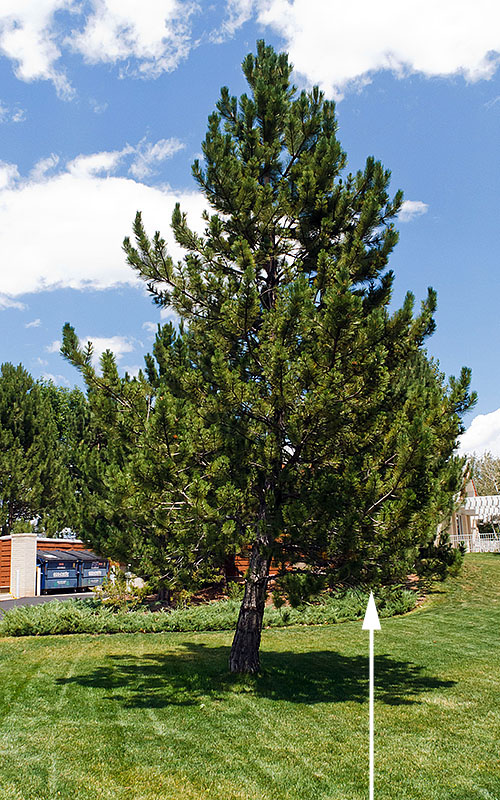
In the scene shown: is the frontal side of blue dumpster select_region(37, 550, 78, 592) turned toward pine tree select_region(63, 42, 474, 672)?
yes

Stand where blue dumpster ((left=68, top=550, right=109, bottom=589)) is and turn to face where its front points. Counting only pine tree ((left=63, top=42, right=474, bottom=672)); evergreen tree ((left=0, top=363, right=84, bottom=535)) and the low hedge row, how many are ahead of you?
2

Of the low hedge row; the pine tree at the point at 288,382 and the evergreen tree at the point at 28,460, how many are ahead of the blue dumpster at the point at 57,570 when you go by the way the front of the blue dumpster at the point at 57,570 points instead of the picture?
2

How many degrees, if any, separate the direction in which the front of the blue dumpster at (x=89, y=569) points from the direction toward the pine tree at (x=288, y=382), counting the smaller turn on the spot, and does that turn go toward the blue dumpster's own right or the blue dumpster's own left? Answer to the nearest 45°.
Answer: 0° — it already faces it

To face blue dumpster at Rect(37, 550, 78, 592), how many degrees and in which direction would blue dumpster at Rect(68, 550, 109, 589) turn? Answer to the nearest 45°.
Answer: approximately 45° to its right

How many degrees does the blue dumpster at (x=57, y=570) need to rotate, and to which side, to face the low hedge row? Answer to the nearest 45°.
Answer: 0° — it already faces it

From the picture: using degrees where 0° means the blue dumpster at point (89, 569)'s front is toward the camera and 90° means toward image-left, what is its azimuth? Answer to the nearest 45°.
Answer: approximately 0°

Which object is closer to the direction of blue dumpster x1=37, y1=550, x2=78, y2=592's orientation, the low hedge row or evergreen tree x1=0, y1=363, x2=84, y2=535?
the low hedge row

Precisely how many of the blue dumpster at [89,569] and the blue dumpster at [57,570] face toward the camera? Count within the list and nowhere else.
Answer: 2

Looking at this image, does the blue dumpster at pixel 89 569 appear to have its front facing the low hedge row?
yes
